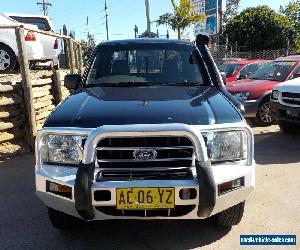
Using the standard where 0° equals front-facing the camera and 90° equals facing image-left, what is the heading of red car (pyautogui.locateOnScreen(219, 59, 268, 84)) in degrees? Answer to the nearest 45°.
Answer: approximately 45°

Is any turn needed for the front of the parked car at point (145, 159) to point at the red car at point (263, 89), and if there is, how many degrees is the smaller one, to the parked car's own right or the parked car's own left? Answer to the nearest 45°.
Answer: approximately 135° to the parked car's own left

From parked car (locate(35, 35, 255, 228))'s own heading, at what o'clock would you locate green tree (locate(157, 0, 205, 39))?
The green tree is roughly at 6 o'clock from the parked car.

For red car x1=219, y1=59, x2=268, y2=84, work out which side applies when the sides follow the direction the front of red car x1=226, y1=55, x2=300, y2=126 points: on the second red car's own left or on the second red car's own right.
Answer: on the second red car's own right

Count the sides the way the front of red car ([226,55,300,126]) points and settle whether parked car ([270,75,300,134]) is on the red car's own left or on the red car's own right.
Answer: on the red car's own left

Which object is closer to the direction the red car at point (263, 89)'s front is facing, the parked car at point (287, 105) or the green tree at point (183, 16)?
the parked car

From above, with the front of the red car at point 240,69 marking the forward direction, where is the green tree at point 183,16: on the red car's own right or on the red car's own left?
on the red car's own right
